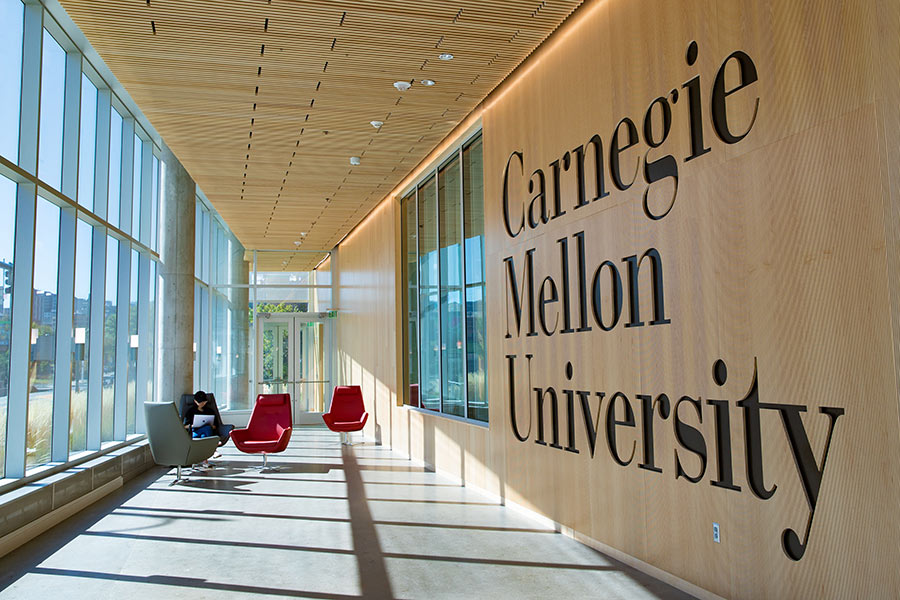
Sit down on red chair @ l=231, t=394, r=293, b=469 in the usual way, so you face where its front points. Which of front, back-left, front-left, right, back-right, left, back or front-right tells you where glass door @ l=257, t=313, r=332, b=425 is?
back-right

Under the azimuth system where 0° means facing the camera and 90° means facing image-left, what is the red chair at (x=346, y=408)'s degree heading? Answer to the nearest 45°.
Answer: approximately 0°

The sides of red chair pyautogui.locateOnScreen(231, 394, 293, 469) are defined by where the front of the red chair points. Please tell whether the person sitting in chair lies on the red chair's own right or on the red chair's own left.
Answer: on the red chair's own right

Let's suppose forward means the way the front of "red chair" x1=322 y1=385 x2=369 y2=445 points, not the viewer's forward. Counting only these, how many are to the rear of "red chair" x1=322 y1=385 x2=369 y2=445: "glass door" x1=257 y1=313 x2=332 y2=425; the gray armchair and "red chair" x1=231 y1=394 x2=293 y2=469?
1

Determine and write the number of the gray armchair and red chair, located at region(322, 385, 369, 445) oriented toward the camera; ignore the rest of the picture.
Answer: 1

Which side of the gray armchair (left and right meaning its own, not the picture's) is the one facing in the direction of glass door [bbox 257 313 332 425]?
front

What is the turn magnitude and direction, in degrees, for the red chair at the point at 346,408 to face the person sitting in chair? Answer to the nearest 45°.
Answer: approximately 45° to its right

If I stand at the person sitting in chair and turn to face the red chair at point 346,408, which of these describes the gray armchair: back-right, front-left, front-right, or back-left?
back-right

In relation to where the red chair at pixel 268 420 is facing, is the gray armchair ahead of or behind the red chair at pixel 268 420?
ahead
